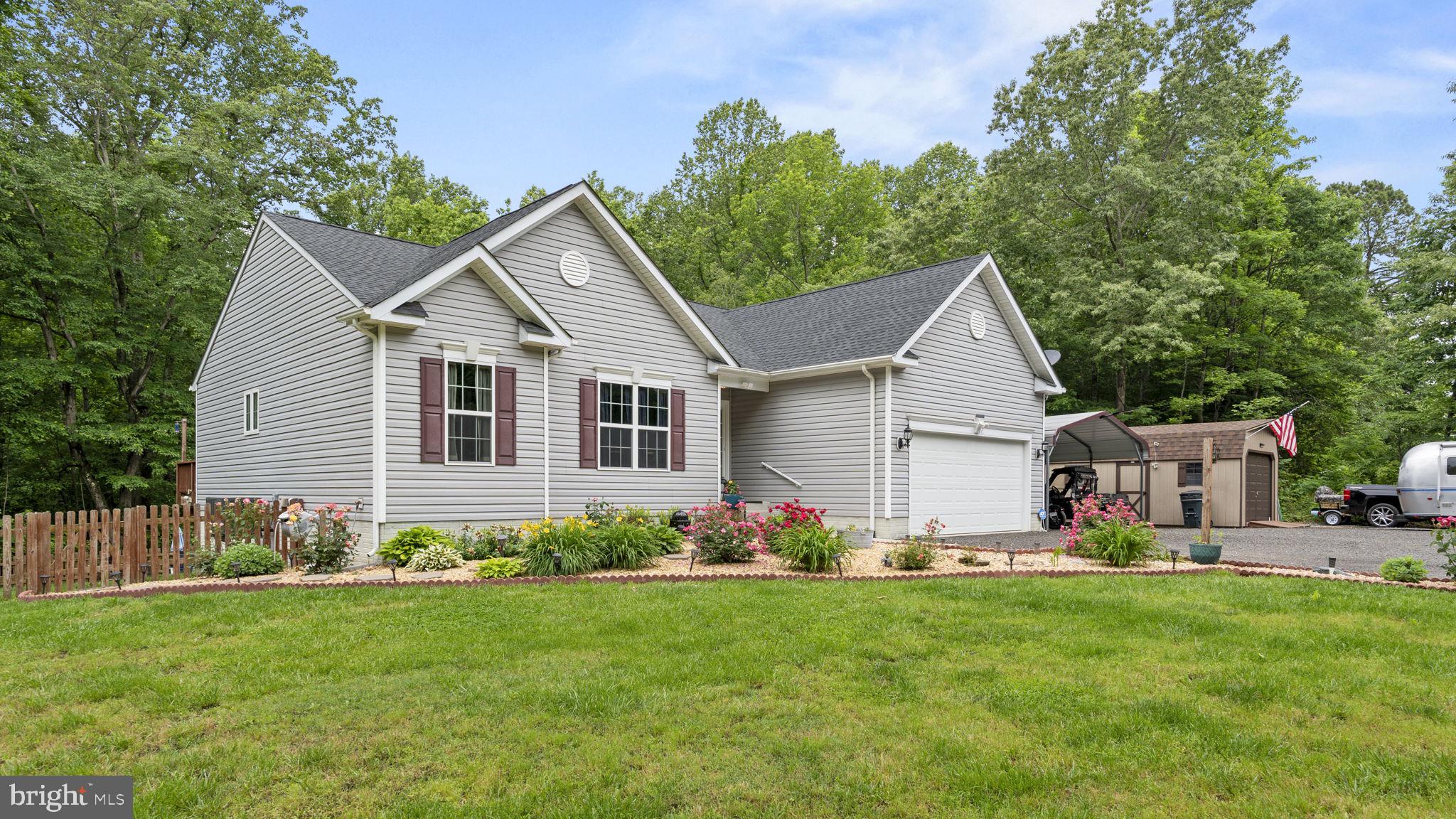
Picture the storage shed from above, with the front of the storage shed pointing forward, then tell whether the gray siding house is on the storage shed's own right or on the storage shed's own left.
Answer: on the storage shed's own right

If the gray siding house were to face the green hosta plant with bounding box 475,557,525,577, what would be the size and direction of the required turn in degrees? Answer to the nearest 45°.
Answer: approximately 45° to its right

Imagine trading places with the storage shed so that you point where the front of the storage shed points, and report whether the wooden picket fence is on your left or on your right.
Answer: on your right
